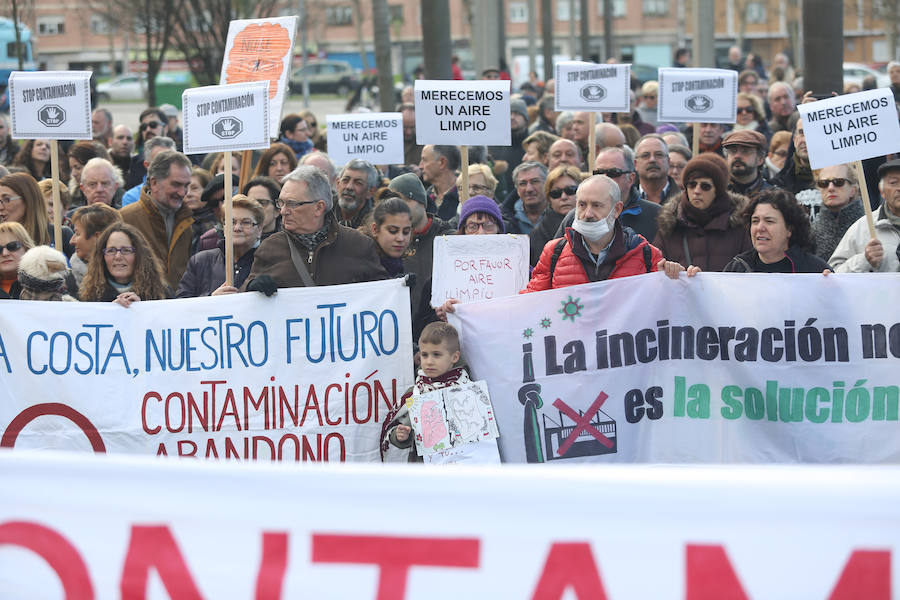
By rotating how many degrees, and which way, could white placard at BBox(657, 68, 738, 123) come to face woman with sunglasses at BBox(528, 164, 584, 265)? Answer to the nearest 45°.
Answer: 0° — it already faces them

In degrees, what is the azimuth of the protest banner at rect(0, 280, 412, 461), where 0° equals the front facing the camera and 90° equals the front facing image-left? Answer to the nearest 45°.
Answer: approximately 0°

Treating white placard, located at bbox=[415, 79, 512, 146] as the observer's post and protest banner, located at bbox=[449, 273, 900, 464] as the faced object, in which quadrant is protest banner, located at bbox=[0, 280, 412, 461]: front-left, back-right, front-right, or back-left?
front-right

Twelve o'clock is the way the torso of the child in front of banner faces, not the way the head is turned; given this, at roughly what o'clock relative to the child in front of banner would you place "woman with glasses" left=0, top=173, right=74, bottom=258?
The woman with glasses is roughly at 3 o'clock from the child in front of banner.

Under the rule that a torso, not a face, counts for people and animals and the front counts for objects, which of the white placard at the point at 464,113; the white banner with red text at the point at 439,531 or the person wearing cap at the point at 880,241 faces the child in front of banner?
the white placard

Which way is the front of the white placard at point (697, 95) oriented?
toward the camera

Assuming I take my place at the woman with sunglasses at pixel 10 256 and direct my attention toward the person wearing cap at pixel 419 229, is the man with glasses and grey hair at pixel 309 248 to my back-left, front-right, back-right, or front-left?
front-right

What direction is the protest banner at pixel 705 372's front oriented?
toward the camera

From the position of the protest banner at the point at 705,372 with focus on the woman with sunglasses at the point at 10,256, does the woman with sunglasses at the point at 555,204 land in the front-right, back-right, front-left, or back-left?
front-right

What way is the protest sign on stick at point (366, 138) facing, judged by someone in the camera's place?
facing the viewer

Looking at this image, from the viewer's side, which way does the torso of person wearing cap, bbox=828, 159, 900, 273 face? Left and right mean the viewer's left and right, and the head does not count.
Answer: facing the viewer and to the right of the viewer

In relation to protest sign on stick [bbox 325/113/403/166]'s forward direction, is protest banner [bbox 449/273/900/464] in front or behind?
in front

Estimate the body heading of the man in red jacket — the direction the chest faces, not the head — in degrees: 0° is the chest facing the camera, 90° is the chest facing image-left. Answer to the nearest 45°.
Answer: approximately 0°
